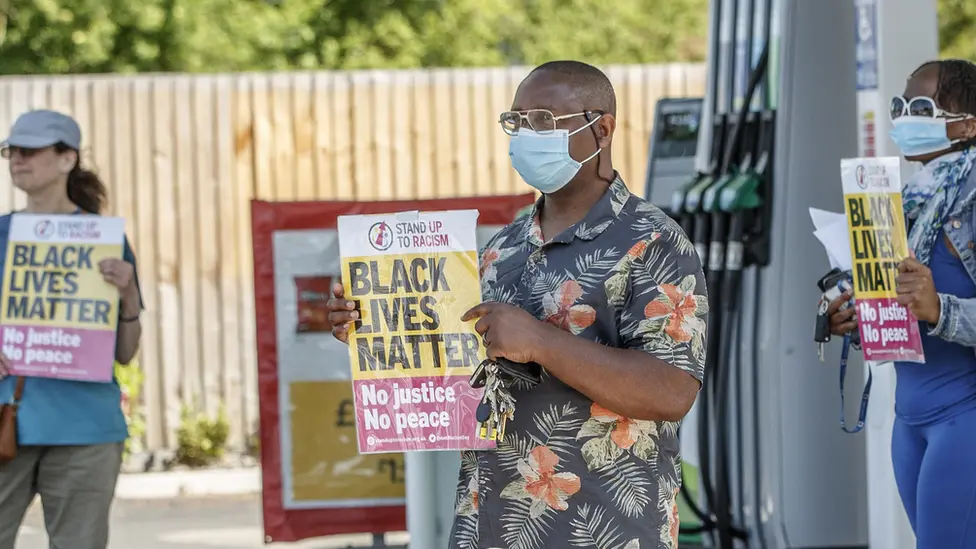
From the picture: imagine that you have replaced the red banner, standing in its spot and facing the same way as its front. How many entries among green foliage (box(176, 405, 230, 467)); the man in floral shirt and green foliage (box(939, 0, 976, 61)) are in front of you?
1

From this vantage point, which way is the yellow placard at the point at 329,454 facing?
toward the camera

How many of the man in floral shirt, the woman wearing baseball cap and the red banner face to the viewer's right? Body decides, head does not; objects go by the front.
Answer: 0

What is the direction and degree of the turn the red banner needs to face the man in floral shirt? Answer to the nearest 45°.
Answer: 0° — it already faces them

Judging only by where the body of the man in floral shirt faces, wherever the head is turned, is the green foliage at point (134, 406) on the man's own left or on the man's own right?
on the man's own right

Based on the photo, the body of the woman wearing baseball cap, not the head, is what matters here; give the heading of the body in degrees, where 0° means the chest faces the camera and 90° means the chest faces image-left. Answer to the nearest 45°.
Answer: approximately 45°

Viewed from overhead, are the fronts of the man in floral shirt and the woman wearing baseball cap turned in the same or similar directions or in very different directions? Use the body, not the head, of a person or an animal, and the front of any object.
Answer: same or similar directions

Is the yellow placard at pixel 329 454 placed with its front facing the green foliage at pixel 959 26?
no

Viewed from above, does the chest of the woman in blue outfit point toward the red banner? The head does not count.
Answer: no

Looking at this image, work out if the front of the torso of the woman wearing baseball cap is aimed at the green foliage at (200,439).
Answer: no

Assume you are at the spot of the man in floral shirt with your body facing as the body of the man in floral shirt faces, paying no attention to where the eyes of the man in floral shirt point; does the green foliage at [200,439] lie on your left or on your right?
on your right

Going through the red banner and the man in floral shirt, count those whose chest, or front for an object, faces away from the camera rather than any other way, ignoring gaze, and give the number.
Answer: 0

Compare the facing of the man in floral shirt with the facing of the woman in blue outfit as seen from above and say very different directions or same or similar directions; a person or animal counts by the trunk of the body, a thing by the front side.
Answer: same or similar directions

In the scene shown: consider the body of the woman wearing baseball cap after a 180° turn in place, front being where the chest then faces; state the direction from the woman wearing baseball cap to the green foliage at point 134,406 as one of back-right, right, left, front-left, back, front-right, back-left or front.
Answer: front-left

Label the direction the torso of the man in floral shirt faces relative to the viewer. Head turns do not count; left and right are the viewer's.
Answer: facing the viewer and to the left of the viewer
